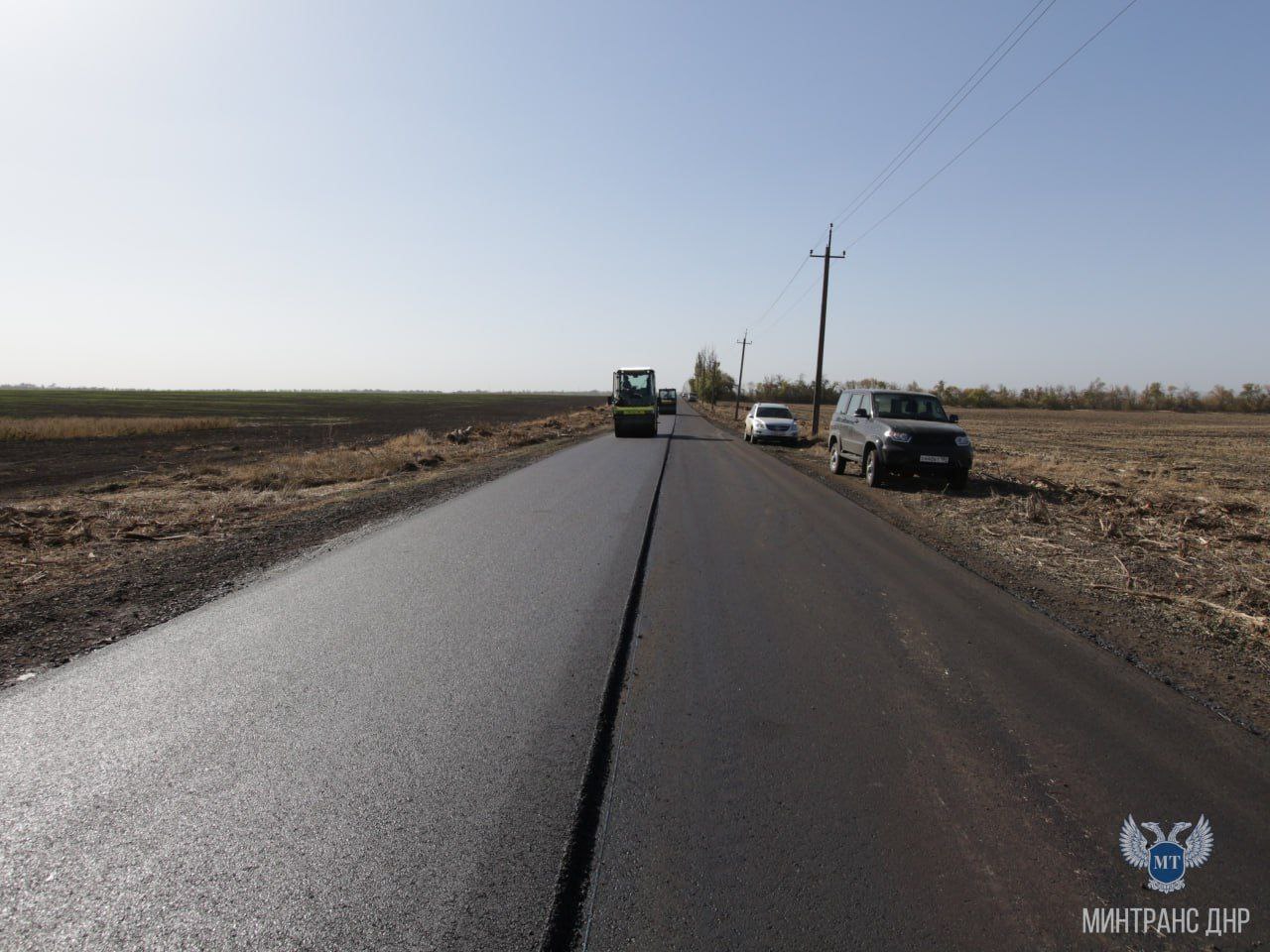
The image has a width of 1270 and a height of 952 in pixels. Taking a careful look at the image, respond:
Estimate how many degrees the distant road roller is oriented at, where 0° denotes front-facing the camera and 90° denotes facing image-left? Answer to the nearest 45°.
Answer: approximately 0°

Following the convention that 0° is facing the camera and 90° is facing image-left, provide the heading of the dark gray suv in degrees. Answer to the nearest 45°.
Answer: approximately 315°

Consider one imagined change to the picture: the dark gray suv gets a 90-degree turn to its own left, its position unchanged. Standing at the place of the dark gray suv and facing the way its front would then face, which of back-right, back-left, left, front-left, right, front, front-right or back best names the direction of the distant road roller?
left
